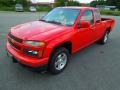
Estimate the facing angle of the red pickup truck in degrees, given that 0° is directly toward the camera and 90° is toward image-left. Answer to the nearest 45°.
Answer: approximately 45°
